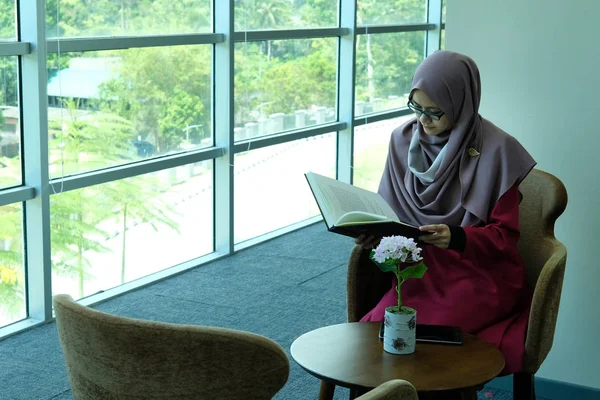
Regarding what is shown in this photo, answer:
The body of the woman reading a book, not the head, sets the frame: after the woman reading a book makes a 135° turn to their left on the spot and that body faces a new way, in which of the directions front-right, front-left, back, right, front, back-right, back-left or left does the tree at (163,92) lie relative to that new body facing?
back-left

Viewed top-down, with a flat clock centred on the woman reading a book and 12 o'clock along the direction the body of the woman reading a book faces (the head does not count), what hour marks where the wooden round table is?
The wooden round table is roughly at 11 o'clock from the woman reading a book.

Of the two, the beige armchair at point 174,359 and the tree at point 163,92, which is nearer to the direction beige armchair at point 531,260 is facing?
the beige armchair

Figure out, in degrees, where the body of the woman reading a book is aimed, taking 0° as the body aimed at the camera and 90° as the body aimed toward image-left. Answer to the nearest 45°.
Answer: approximately 45°

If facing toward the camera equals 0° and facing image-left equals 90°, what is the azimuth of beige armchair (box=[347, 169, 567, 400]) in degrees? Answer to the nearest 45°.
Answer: approximately 45°

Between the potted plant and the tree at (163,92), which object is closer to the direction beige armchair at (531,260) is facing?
the potted plant

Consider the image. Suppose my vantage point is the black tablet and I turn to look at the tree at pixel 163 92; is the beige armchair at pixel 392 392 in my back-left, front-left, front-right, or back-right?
back-left

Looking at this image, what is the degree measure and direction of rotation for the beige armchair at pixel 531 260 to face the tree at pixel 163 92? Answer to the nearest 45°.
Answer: approximately 90° to its right
